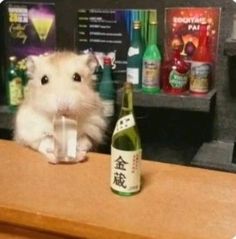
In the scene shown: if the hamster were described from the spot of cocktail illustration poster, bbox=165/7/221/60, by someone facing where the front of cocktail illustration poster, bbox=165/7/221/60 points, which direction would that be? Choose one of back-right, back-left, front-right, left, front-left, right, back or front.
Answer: front-right

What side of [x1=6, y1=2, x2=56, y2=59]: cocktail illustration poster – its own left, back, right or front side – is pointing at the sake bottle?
front

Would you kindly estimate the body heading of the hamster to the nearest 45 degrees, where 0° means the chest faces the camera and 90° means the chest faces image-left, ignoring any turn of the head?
approximately 0°

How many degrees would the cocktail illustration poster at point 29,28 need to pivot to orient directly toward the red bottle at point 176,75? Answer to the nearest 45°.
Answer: approximately 45° to its left
